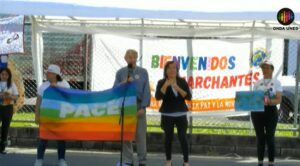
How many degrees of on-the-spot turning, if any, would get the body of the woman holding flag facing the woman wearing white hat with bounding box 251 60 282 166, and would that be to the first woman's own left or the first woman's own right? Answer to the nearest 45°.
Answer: approximately 90° to the first woman's own left

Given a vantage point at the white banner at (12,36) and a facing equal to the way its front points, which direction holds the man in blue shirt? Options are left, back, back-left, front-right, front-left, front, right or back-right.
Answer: front-left

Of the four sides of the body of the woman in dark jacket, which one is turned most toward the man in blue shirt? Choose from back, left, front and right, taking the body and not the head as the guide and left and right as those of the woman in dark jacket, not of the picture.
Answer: right

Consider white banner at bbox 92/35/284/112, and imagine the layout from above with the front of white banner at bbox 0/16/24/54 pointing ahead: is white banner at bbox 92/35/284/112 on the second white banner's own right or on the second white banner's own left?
on the second white banner's own left

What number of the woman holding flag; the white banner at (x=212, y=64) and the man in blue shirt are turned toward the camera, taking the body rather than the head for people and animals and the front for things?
3

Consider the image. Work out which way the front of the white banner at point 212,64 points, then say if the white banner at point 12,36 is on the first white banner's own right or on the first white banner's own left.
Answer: on the first white banner's own right

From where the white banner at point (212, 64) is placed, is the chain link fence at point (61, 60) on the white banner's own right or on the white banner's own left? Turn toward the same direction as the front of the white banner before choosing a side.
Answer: on the white banner's own right

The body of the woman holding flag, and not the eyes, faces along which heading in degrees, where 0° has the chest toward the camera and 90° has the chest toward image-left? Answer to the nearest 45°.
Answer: approximately 0°

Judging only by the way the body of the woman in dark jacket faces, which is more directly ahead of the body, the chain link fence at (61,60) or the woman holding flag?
the woman holding flag

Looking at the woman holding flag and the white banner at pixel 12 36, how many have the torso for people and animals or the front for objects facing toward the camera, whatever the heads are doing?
2
